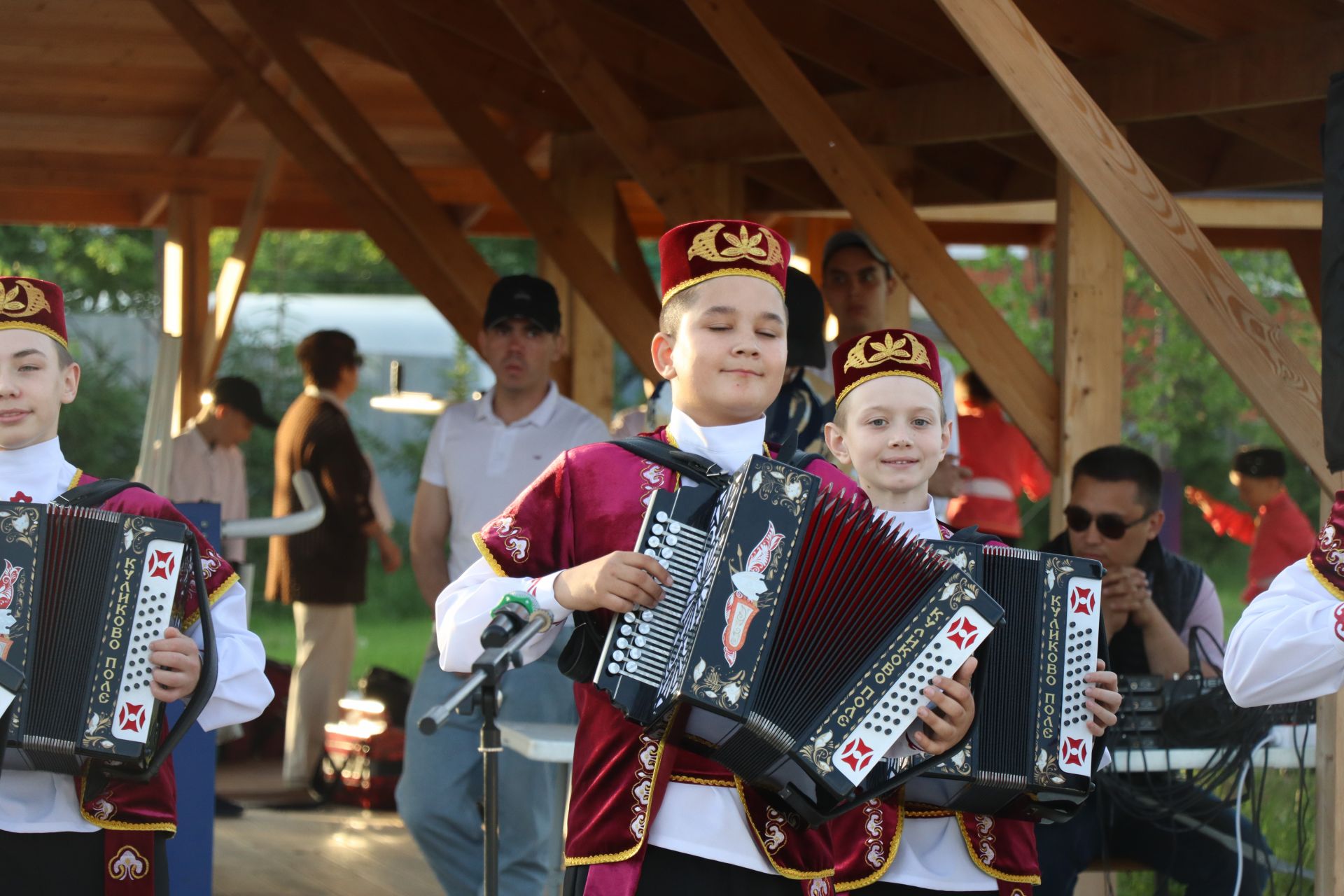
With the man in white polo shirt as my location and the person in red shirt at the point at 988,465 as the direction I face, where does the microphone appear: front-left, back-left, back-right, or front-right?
back-right

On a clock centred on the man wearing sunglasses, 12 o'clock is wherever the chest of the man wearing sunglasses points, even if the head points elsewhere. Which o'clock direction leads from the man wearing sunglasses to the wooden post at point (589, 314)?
The wooden post is roughly at 3 o'clock from the man wearing sunglasses.

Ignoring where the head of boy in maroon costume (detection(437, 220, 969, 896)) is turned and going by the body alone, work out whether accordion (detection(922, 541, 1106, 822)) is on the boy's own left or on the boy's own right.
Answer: on the boy's own left

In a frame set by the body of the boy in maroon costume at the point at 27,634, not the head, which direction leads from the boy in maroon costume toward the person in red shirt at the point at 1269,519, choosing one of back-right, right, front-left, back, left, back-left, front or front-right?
back-left

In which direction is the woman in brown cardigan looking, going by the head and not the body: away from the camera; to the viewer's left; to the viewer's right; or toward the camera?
to the viewer's right

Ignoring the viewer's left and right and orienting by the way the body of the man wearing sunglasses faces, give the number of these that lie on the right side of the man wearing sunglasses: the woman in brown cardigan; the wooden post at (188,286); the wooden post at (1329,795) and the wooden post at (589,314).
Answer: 3

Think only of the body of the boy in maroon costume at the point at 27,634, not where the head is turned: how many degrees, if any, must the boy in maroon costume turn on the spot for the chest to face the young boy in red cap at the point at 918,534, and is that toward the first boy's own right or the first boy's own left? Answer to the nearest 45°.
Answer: approximately 90° to the first boy's own left

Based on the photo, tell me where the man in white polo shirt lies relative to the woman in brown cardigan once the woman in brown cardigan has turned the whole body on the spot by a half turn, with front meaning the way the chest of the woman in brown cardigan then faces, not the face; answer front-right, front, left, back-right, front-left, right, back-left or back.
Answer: front-left

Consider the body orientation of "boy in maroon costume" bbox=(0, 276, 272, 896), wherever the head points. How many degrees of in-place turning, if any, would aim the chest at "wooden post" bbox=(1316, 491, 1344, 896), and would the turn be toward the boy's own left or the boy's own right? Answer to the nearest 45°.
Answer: approximately 90° to the boy's own left

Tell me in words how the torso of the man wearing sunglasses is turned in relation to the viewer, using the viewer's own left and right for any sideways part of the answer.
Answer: facing the viewer and to the left of the viewer

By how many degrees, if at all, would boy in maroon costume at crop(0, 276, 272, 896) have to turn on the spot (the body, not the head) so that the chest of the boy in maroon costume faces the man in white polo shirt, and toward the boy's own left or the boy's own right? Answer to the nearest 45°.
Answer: approximately 135° to the boy's own left
